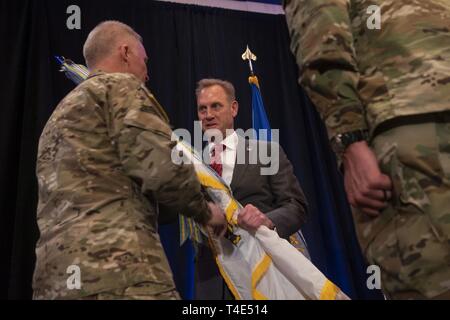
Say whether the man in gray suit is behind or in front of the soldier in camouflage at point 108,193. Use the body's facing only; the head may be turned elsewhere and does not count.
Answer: in front

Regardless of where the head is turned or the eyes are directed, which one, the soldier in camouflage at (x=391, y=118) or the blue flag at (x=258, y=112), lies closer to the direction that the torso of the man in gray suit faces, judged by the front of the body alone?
the soldier in camouflage

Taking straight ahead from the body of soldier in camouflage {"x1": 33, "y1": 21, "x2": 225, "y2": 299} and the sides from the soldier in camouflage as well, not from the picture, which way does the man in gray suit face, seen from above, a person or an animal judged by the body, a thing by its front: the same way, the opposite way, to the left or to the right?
the opposite way

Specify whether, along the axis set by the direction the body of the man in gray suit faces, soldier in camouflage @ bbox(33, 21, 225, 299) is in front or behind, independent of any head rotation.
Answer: in front

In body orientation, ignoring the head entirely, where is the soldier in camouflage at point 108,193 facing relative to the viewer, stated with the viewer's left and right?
facing away from the viewer and to the right of the viewer

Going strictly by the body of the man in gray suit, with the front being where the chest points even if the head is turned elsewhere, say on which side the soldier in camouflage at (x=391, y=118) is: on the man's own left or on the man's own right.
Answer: on the man's own left

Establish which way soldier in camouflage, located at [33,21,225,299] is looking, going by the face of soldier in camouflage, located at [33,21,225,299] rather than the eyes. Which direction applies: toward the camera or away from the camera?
away from the camera

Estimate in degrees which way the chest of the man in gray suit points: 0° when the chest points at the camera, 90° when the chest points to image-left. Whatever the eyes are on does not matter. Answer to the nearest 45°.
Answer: approximately 45°

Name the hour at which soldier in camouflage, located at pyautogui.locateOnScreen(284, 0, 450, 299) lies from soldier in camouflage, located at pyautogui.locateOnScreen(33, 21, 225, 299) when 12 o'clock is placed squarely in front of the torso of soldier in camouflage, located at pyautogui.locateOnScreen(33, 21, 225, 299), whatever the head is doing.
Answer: soldier in camouflage, located at pyautogui.locateOnScreen(284, 0, 450, 299) is roughly at 3 o'clock from soldier in camouflage, located at pyautogui.locateOnScreen(33, 21, 225, 299).

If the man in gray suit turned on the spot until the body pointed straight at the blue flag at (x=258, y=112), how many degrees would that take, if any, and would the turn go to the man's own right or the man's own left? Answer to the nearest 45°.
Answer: approximately 135° to the man's own right
